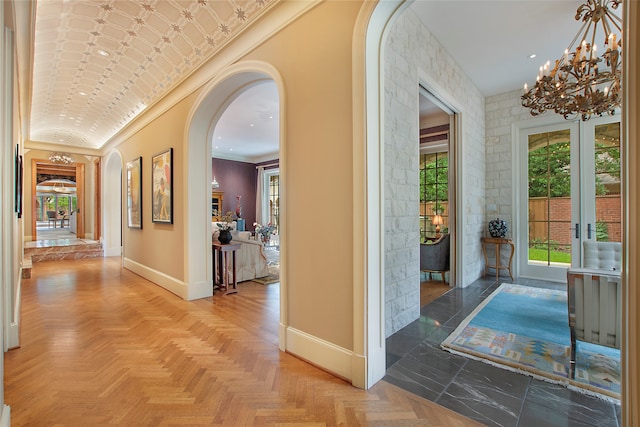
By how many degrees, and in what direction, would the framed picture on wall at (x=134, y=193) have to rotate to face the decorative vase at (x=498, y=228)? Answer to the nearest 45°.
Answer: approximately 135° to its left

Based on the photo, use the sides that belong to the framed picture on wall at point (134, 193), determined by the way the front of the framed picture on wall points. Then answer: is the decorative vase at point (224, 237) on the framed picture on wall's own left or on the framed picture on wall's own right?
on the framed picture on wall's own left

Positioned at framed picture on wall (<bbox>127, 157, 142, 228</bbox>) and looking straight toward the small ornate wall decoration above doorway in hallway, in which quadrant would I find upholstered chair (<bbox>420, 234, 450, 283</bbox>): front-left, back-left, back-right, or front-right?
back-right

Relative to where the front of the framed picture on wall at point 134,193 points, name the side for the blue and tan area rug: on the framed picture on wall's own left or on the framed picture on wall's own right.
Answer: on the framed picture on wall's own left

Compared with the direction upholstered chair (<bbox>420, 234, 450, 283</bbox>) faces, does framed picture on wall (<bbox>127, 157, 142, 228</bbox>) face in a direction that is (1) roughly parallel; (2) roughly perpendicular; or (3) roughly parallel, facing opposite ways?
roughly perpendicular
